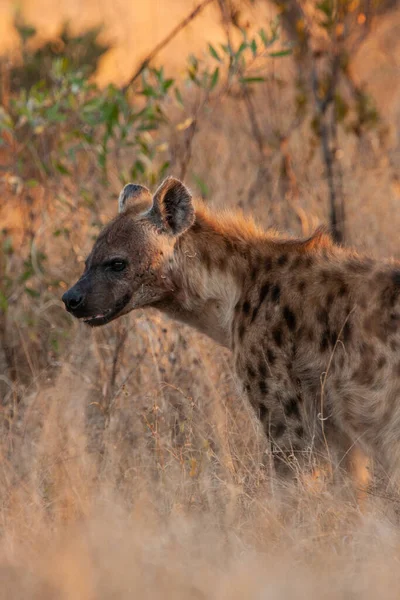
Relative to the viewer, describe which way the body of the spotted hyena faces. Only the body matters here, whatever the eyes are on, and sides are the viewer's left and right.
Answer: facing to the left of the viewer

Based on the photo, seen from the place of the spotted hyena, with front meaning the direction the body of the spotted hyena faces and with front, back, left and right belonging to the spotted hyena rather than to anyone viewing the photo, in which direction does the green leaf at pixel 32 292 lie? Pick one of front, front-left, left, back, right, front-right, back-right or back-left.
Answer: front-right
